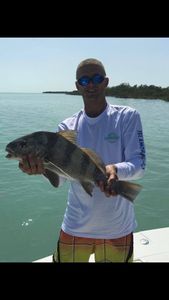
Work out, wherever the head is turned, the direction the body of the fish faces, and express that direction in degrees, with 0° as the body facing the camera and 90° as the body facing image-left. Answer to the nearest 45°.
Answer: approximately 90°

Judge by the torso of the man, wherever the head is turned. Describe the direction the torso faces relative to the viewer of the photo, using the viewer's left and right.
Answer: facing the viewer
